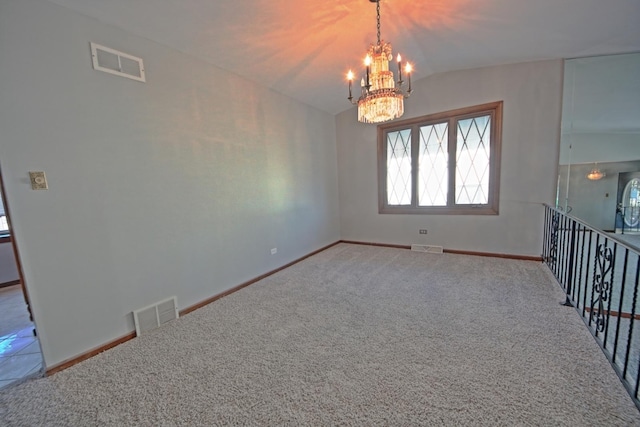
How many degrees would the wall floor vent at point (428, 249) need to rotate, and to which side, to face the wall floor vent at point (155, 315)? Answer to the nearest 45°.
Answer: approximately 45° to its right

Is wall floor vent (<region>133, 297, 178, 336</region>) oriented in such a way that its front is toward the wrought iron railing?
yes

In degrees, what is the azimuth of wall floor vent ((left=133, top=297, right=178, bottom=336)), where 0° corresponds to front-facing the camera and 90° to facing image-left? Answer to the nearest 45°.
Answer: approximately 315°

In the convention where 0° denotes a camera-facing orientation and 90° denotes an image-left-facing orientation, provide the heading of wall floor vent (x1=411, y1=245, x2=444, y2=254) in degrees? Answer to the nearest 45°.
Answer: approximately 0°

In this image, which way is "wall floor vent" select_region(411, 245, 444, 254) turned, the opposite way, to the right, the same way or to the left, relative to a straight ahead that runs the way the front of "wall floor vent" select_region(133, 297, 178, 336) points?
to the right

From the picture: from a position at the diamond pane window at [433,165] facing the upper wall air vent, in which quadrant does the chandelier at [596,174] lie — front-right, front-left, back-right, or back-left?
back-left
